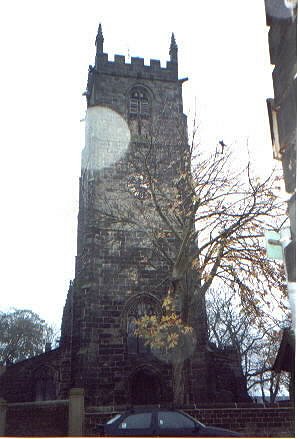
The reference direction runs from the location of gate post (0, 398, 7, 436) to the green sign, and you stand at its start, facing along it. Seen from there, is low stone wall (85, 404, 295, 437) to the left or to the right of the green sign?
left

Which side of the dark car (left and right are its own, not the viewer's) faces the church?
left

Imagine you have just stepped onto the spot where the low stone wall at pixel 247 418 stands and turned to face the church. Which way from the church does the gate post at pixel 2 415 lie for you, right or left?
left

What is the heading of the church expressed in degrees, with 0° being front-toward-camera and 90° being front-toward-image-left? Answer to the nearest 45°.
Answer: approximately 0°

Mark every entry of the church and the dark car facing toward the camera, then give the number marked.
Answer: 1

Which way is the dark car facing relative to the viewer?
to the viewer's right

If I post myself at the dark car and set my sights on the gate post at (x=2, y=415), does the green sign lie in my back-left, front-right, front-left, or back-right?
back-left

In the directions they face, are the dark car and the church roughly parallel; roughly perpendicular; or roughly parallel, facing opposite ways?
roughly perpendicular

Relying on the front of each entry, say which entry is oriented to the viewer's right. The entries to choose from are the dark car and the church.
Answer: the dark car
